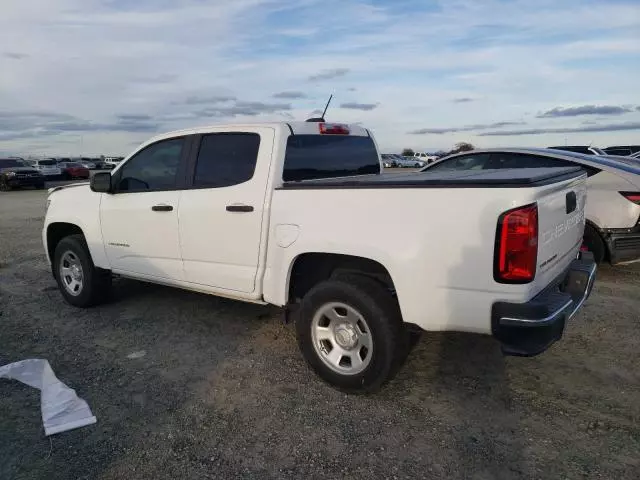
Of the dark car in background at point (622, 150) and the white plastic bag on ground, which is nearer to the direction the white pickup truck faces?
the white plastic bag on ground

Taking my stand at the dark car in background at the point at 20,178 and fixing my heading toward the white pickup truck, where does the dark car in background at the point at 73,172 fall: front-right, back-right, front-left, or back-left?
back-left

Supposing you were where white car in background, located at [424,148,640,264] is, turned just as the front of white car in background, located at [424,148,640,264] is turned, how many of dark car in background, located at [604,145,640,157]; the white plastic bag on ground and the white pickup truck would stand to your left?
2

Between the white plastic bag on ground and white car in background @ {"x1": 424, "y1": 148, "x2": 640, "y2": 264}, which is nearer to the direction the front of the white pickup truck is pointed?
the white plastic bag on ground

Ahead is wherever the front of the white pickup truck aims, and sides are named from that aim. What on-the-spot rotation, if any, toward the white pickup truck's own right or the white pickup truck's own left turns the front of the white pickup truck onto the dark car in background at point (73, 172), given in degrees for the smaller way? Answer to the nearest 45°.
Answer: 0° — it already faces it

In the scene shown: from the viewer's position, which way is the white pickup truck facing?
facing away from the viewer and to the left of the viewer

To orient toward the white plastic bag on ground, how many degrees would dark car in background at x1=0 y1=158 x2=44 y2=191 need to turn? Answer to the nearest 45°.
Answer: approximately 45° to its right

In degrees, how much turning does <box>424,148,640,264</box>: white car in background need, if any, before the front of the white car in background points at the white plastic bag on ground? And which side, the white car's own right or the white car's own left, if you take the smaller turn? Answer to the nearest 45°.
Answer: approximately 90° to the white car's own left

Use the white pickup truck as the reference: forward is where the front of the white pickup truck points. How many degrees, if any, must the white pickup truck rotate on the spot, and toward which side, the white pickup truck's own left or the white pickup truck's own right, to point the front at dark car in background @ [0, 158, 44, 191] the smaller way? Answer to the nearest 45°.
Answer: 0° — it already faces it

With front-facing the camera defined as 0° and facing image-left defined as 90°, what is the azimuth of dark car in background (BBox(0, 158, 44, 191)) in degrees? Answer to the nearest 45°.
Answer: approximately 315°

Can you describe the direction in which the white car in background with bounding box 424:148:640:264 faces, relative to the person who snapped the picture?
facing away from the viewer and to the left of the viewer

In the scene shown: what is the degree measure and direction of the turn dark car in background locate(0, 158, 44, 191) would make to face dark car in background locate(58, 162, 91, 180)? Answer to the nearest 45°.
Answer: approximately 135° to its left
